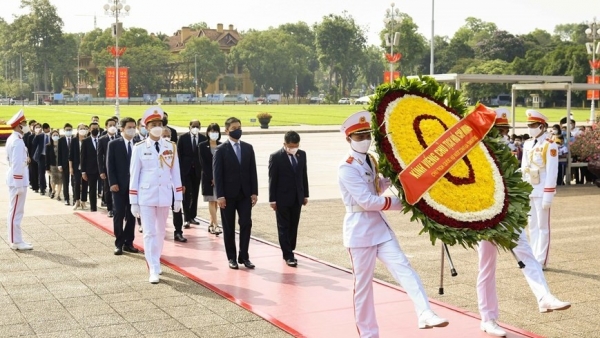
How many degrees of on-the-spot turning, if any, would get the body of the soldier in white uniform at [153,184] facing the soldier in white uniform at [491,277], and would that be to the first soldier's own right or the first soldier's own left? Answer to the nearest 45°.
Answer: approximately 45° to the first soldier's own left

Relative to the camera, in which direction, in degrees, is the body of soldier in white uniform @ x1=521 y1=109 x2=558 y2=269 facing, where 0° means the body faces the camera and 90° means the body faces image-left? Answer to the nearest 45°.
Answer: approximately 45°

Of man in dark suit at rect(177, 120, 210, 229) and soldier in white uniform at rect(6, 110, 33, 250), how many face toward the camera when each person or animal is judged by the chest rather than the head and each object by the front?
1

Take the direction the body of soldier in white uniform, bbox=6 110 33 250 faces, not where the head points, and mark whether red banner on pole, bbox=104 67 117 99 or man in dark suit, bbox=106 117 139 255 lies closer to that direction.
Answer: the man in dark suit

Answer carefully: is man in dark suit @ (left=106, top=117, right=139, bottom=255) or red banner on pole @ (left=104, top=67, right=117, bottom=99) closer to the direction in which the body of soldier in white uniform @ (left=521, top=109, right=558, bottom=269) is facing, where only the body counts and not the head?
the man in dark suit

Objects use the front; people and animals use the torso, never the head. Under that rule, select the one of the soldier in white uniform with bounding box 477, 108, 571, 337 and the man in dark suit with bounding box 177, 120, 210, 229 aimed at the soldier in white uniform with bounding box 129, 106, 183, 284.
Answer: the man in dark suit

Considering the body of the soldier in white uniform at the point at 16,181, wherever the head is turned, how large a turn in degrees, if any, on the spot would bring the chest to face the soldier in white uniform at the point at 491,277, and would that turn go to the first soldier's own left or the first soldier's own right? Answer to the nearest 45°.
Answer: approximately 45° to the first soldier's own right

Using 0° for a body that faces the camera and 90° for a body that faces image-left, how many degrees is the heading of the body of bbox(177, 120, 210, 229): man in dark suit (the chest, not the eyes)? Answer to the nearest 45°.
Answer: approximately 0°

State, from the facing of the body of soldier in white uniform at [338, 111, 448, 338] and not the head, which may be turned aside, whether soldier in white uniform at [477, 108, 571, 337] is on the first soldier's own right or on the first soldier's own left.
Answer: on the first soldier's own left

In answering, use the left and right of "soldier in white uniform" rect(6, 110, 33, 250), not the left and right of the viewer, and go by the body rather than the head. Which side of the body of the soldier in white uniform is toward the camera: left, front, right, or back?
right

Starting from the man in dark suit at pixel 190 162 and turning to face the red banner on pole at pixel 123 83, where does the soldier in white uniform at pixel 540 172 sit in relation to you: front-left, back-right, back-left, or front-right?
back-right
